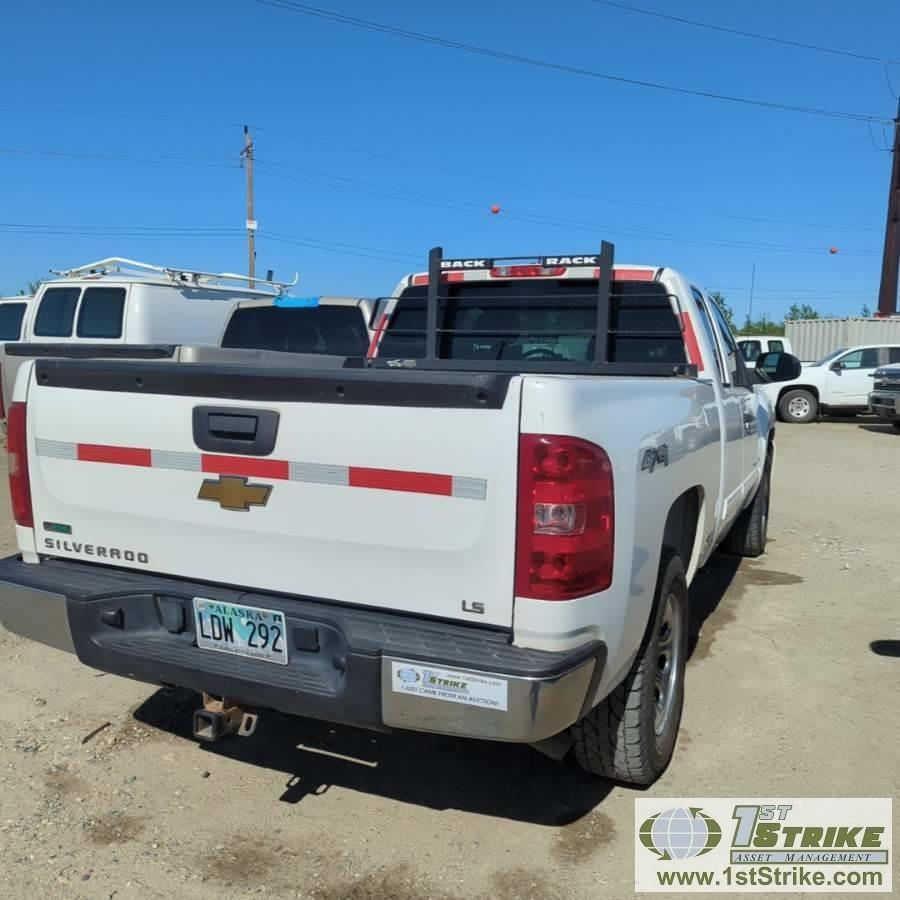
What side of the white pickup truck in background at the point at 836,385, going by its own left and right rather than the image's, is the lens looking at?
left

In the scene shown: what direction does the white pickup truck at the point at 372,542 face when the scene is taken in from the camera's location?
facing away from the viewer and to the right of the viewer

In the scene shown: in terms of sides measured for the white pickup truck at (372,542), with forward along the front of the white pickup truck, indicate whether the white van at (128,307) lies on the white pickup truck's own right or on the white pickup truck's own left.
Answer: on the white pickup truck's own left

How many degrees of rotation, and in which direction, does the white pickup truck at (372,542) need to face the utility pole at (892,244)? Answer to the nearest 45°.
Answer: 0° — it already faces it

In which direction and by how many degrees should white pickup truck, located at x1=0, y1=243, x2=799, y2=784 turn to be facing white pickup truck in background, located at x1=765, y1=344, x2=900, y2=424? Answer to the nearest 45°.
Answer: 0° — it already faces it
